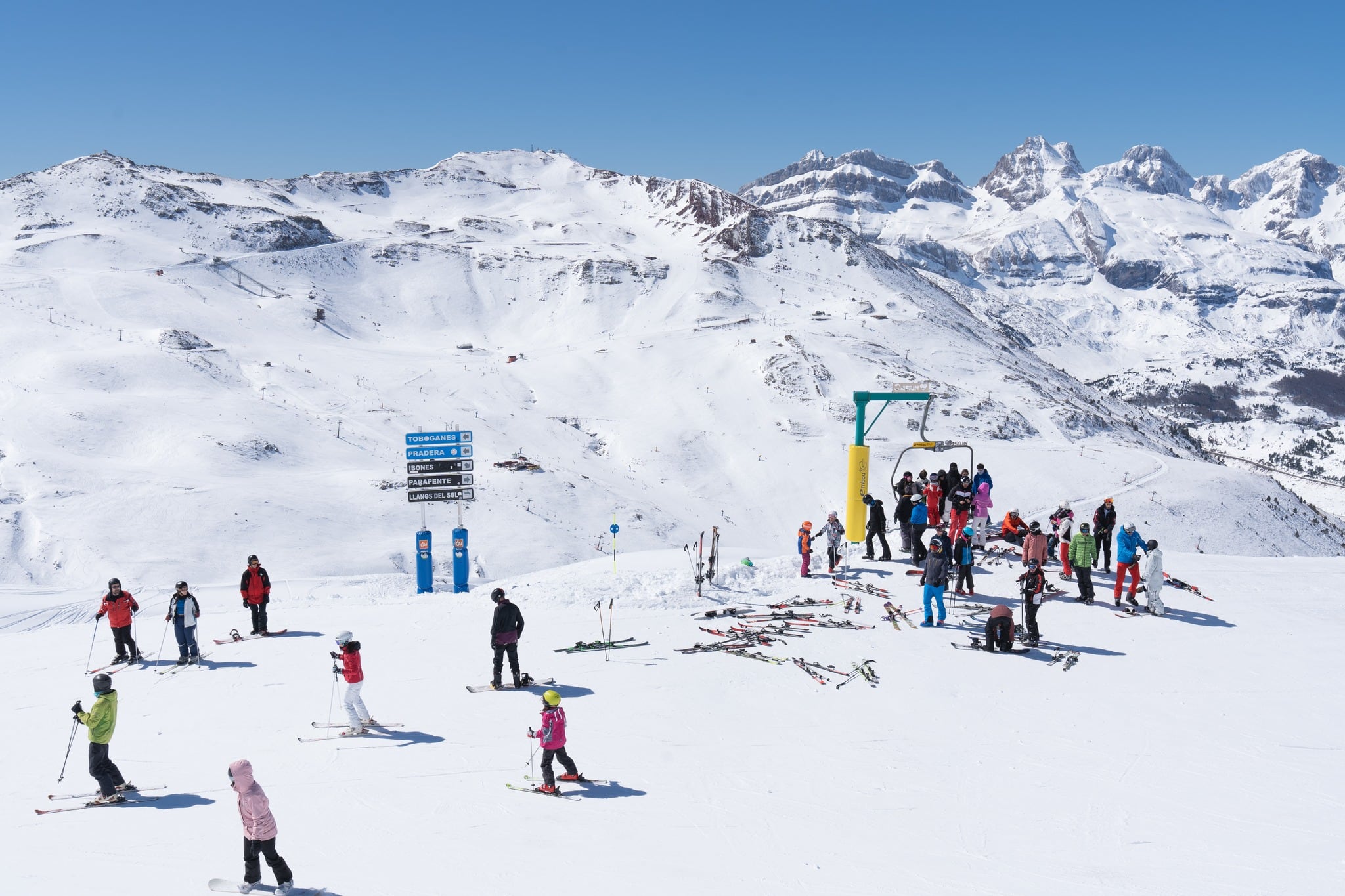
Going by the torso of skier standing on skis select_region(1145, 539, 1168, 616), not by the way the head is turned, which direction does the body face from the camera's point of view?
to the viewer's left

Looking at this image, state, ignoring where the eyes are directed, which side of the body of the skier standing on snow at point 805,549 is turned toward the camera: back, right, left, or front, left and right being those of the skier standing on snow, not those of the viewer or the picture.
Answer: right

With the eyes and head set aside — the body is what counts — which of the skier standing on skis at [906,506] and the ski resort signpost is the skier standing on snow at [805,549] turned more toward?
the skier standing on skis

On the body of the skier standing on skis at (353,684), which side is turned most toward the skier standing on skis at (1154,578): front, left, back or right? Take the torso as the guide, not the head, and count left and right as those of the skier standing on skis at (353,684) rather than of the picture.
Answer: back

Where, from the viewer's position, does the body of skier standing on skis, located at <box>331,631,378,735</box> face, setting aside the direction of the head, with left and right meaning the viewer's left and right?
facing to the left of the viewer

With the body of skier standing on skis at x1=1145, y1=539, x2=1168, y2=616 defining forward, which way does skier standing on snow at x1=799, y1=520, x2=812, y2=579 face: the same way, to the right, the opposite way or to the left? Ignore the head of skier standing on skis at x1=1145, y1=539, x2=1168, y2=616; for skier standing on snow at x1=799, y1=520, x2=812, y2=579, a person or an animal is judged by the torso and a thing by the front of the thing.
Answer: the opposite way

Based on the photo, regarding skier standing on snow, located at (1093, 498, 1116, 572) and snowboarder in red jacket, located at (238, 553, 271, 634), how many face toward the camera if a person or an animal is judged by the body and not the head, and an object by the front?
2
